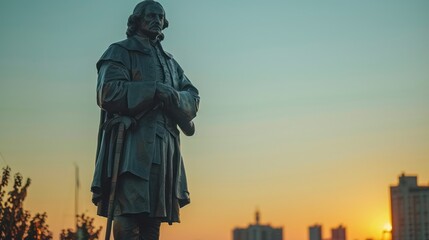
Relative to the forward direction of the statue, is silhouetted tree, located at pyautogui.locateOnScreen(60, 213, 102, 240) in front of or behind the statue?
behind

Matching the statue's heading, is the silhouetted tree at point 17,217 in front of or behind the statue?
behind

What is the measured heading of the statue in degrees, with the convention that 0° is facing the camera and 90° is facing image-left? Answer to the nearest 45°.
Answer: approximately 315°
